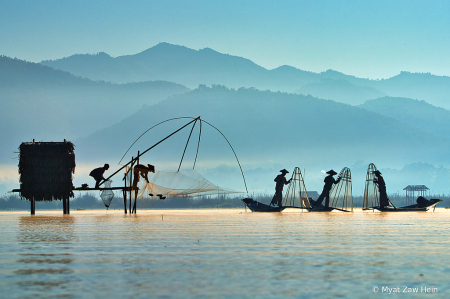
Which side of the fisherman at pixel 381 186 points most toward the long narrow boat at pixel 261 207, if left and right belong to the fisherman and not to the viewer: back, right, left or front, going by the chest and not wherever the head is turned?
front

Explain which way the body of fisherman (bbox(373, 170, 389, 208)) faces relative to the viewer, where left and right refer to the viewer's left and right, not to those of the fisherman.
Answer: facing to the left of the viewer
